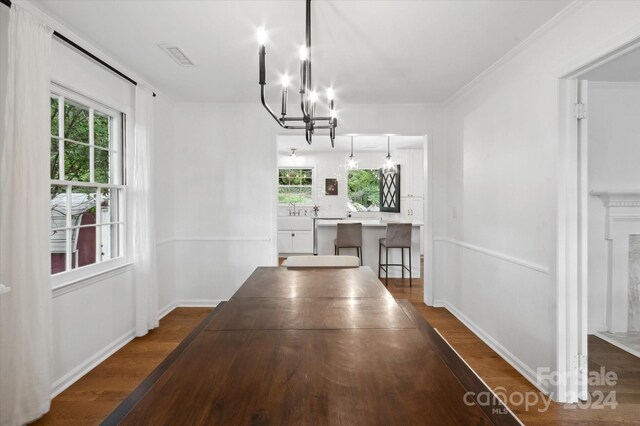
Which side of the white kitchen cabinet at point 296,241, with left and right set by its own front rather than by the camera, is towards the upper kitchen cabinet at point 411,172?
left

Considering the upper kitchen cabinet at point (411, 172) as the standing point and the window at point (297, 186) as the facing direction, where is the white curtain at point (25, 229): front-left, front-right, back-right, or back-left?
front-left

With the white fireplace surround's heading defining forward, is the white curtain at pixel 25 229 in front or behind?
in front

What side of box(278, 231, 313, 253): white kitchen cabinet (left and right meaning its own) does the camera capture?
front

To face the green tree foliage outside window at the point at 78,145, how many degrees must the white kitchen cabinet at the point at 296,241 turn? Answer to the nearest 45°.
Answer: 0° — it already faces it

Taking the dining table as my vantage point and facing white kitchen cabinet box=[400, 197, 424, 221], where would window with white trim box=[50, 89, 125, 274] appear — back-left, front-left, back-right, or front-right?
front-left

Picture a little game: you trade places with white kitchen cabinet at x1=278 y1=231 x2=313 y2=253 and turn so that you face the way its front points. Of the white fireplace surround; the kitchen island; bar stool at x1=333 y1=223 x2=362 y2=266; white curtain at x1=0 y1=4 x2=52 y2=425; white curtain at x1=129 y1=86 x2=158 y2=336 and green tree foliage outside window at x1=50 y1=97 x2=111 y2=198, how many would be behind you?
0

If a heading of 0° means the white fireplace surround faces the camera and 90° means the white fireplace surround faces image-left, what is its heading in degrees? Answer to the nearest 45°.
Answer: approximately 0°

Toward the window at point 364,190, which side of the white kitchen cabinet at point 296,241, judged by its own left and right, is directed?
left

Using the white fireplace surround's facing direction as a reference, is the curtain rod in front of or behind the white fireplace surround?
in front

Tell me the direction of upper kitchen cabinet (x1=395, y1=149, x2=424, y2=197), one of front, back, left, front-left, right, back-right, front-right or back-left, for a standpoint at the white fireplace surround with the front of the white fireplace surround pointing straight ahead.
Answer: back-right

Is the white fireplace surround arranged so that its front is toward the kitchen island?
no

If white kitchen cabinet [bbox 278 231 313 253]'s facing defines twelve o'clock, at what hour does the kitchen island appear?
The kitchen island is roughly at 11 o'clock from the white kitchen cabinet.
